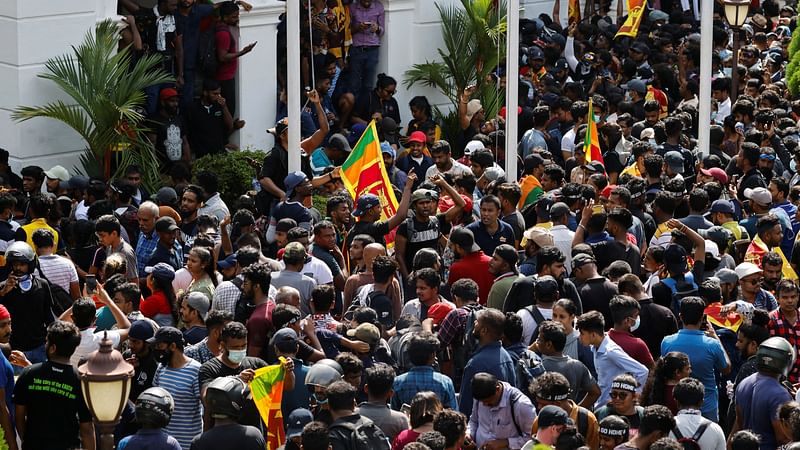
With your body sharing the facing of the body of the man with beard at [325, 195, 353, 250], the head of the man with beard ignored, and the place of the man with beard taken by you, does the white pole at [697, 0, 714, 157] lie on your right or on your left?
on your left

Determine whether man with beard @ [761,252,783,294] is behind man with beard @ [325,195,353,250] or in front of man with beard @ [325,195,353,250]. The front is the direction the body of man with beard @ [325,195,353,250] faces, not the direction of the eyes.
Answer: in front

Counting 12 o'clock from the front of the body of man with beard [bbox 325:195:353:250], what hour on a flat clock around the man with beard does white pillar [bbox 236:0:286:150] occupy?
The white pillar is roughly at 7 o'clock from the man with beard.

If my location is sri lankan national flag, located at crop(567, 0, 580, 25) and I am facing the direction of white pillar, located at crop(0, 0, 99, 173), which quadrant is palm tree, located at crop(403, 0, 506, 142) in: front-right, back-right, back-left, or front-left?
front-left

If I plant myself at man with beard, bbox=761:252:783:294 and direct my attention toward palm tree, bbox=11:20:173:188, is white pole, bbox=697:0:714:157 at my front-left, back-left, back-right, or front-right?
front-right

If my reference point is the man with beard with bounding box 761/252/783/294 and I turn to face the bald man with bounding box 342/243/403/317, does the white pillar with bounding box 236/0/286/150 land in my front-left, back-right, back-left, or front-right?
front-right

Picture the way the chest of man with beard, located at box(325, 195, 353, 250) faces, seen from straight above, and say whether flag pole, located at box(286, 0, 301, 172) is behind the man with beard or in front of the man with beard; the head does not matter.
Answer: behind

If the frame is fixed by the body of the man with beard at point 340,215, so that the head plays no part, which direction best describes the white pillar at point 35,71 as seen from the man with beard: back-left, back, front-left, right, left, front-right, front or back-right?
back

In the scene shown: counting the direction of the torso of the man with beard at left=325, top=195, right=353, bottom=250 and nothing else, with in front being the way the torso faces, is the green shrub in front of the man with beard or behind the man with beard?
behind

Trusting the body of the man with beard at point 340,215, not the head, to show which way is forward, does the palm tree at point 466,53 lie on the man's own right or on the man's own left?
on the man's own left

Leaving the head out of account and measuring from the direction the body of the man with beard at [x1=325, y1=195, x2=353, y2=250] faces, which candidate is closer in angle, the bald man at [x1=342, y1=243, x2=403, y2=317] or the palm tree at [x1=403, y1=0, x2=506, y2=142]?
the bald man

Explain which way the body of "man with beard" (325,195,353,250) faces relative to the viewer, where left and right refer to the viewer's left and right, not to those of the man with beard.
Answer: facing the viewer and to the right of the viewer

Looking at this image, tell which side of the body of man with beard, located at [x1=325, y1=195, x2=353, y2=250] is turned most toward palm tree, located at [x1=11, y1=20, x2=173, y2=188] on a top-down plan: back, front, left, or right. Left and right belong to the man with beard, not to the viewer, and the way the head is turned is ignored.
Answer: back
